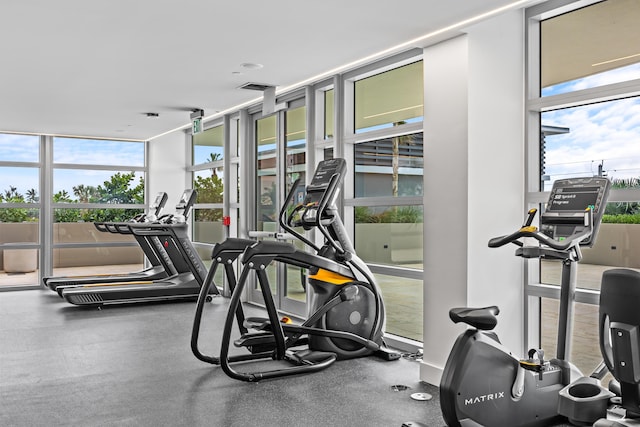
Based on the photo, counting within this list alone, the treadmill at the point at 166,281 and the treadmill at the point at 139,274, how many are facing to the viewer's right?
2

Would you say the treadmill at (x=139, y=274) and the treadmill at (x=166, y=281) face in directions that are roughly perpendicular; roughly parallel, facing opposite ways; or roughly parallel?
roughly parallel

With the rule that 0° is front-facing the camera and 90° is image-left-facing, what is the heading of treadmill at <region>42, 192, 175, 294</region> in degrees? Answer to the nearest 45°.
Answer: approximately 270°

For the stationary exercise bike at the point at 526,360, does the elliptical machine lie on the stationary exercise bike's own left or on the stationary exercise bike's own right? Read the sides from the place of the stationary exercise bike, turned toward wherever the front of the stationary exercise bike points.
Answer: on the stationary exercise bike's own left

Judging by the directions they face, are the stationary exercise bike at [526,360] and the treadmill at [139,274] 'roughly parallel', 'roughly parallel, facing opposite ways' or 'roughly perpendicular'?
roughly parallel

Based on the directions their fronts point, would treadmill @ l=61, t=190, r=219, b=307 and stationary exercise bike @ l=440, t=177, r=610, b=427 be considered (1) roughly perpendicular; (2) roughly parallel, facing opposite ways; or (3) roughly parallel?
roughly parallel

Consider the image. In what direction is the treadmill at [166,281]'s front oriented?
to the viewer's right

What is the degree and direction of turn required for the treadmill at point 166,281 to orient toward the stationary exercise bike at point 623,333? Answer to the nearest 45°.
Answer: approximately 90° to its right

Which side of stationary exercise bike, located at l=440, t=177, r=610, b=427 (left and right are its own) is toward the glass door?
left

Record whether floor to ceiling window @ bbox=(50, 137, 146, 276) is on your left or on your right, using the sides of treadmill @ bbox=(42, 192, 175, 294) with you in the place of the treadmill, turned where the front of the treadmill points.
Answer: on your left

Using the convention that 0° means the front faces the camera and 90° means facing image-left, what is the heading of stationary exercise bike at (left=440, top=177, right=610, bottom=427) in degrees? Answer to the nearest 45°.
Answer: approximately 225°

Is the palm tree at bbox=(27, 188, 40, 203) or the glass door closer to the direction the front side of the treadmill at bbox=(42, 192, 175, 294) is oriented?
the glass door

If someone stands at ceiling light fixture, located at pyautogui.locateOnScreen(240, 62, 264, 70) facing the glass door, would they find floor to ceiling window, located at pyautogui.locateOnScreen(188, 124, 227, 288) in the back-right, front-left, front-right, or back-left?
front-left

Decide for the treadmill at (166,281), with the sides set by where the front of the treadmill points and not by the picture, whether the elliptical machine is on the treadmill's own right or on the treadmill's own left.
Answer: on the treadmill's own right
